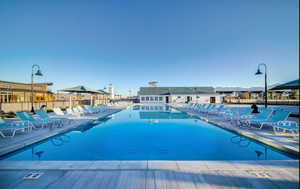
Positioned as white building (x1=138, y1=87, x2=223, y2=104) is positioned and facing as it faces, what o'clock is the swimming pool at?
The swimming pool is roughly at 12 o'clock from the white building.

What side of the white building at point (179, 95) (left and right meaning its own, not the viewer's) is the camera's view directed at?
front
